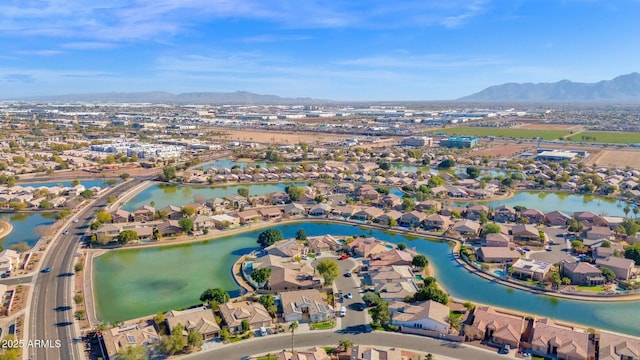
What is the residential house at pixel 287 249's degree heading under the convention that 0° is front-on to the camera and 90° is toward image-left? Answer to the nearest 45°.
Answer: approximately 315°

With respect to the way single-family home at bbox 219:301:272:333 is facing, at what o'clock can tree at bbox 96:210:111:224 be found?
The tree is roughly at 5 o'clock from the single-family home.

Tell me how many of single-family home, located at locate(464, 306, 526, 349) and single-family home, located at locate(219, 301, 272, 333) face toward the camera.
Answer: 2

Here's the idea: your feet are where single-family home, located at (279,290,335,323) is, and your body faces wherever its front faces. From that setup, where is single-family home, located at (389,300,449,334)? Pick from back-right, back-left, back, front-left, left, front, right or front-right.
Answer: left

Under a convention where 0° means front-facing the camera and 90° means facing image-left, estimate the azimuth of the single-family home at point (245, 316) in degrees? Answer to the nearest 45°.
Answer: approximately 0°

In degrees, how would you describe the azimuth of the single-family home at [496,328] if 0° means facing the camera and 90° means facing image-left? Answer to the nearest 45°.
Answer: approximately 0°
